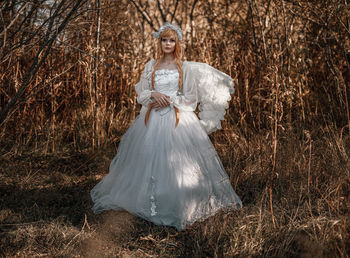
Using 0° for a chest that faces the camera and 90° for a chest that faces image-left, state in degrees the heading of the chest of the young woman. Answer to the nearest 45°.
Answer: approximately 0°
